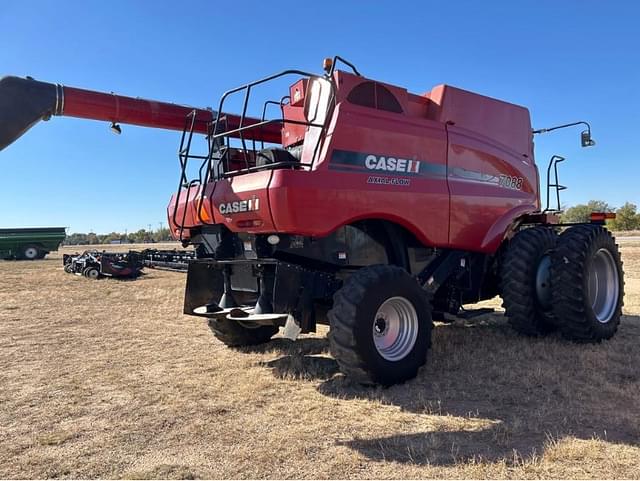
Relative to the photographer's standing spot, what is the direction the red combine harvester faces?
facing away from the viewer and to the right of the viewer

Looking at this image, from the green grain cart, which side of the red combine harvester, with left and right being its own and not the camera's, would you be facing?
left
